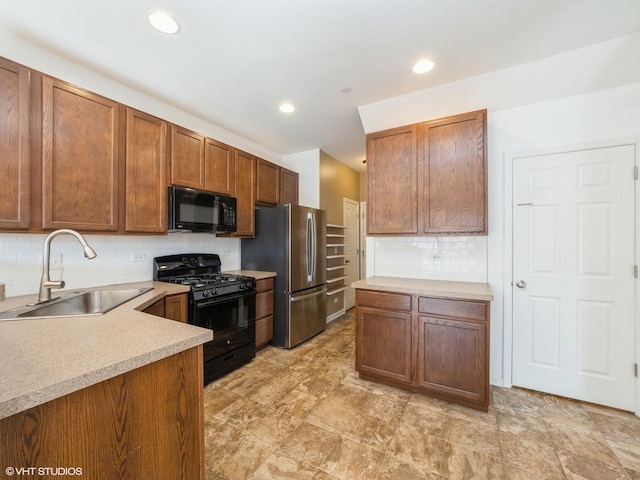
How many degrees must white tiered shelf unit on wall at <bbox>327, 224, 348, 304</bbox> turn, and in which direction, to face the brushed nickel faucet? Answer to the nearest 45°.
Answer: approximately 90° to its right

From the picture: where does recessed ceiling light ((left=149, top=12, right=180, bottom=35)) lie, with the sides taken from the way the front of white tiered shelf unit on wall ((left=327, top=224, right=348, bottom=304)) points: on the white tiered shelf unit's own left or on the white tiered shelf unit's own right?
on the white tiered shelf unit's own right

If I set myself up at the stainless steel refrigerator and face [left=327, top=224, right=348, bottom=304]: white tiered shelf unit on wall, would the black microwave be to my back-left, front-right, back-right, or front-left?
back-left

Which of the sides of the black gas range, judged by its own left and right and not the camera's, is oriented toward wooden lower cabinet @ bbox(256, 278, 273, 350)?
left

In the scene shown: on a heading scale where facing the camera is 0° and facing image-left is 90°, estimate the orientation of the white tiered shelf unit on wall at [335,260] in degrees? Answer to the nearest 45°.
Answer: approximately 315°

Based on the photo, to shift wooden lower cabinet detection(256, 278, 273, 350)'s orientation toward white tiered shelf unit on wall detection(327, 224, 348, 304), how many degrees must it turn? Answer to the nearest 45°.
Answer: approximately 90° to its left

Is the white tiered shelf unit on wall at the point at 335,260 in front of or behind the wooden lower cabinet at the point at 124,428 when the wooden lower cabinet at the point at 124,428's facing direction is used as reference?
in front

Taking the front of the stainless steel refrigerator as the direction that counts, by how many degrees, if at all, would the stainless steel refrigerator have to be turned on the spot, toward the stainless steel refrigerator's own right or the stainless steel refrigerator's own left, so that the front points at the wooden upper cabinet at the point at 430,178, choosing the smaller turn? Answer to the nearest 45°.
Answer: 0° — it already faces it

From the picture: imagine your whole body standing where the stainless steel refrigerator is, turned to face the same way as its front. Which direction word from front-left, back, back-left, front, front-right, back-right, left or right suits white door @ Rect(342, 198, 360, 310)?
left
